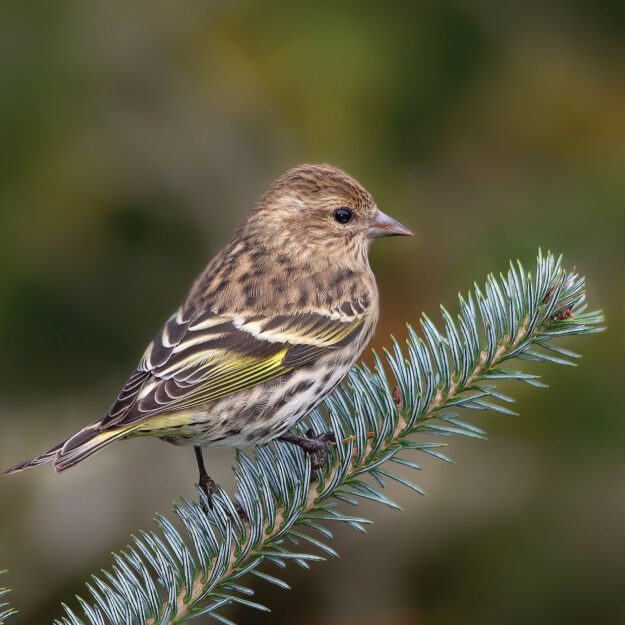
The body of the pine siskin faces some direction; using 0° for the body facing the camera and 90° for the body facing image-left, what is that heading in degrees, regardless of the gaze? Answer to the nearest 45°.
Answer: approximately 270°
